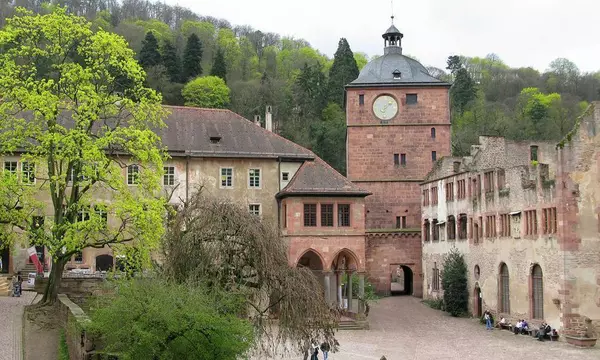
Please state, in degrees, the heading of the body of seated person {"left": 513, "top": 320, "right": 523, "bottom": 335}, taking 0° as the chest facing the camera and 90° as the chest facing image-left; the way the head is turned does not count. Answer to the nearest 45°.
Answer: approximately 45°

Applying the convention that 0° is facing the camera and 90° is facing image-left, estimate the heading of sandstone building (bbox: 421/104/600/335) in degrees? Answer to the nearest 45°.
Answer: approximately 45°

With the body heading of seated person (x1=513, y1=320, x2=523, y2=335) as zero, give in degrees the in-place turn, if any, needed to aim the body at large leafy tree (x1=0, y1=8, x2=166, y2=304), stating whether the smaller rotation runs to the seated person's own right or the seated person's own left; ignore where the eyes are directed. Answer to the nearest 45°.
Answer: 0° — they already face it

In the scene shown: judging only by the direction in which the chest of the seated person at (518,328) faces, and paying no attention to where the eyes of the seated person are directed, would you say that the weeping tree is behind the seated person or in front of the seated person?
in front

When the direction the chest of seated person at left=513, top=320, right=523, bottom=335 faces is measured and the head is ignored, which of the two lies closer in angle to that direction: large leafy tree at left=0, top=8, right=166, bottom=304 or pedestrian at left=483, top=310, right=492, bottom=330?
the large leafy tree

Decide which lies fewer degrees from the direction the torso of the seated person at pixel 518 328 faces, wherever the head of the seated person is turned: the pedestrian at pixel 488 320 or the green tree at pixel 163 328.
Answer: the green tree

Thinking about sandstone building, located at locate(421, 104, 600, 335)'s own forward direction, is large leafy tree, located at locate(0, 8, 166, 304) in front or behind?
in front

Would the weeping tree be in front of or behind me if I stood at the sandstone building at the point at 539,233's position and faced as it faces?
in front
